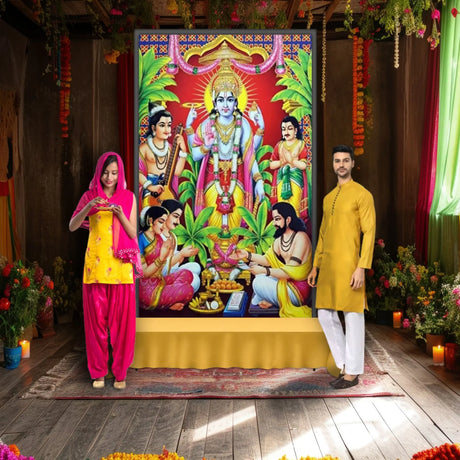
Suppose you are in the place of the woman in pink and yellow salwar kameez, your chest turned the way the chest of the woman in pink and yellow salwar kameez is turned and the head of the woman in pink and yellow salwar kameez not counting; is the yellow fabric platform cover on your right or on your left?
on your left

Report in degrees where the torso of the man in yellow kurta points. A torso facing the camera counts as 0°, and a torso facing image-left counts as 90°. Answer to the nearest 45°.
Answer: approximately 45°

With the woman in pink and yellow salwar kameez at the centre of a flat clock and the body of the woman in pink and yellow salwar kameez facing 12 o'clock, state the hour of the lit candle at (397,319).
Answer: The lit candle is roughly at 8 o'clock from the woman in pink and yellow salwar kameez.

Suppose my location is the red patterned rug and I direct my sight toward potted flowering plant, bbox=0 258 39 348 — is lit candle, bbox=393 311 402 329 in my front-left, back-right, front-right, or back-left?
back-right

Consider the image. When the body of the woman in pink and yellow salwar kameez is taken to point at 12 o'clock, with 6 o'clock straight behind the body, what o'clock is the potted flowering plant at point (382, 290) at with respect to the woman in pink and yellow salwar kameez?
The potted flowering plant is roughly at 8 o'clock from the woman in pink and yellow salwar kameez.

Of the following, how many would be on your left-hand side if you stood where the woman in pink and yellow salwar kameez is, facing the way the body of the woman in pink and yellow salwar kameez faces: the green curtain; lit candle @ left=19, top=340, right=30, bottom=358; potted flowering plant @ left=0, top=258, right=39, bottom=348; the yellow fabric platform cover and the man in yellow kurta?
3

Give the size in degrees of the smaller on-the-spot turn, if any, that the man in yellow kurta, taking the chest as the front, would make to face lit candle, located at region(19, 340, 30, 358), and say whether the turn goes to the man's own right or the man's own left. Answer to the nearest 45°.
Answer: approximately 45° to the man's own right

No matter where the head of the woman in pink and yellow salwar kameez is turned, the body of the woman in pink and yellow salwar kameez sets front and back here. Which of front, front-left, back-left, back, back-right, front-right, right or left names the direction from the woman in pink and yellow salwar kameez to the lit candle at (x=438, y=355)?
left

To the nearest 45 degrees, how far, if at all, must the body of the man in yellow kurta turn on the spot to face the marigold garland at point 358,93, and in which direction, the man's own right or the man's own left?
approximately 135° to the man's own right

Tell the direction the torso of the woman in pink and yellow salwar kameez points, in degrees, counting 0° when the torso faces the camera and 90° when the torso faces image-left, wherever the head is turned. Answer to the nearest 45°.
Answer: approximately 0°

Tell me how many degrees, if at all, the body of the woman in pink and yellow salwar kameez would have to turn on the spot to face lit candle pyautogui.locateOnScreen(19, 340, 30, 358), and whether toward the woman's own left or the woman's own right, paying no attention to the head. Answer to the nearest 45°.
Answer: approximately 135° to the woman's own right
